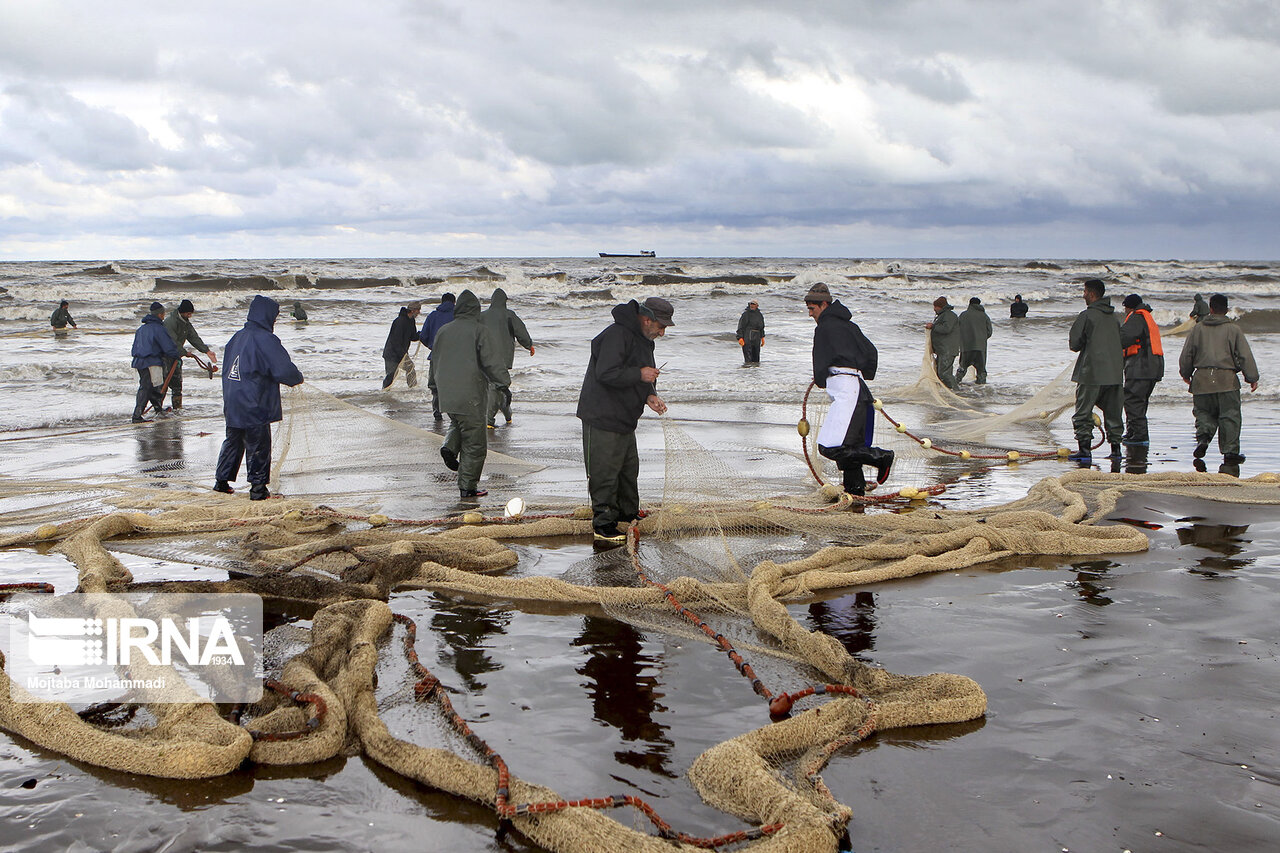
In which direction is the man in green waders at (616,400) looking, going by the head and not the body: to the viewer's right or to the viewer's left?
to the viewer's right

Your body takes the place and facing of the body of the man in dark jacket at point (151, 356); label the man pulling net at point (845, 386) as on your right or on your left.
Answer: on your right

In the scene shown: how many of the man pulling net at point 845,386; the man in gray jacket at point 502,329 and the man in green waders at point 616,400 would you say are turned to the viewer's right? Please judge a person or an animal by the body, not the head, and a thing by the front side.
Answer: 1

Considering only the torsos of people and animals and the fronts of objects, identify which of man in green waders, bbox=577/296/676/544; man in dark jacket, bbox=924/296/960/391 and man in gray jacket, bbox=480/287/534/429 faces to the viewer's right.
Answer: the man in green waders

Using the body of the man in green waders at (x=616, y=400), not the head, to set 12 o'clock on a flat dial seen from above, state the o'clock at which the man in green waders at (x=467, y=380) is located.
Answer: the man in green waders at (x=467, y=380) is roughly at 8 o'clock from the man in green waders at (x=616, y=400).

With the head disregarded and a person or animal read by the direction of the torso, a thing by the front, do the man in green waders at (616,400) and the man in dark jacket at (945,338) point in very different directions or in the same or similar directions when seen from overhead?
very different directions

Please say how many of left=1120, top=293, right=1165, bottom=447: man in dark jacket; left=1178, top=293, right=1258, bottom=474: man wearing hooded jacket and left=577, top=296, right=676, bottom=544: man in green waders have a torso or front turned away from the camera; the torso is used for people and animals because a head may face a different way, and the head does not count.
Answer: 1

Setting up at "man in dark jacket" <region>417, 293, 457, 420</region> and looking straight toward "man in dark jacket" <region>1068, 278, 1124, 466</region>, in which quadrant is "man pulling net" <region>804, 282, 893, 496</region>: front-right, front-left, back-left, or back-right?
front-right

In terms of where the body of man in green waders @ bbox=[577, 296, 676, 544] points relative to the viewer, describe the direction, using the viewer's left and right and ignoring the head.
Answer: facing to the right of the viewer

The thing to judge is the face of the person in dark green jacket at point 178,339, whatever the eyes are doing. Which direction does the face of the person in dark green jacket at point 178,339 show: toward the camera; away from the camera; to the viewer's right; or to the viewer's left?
to the viewer's right
